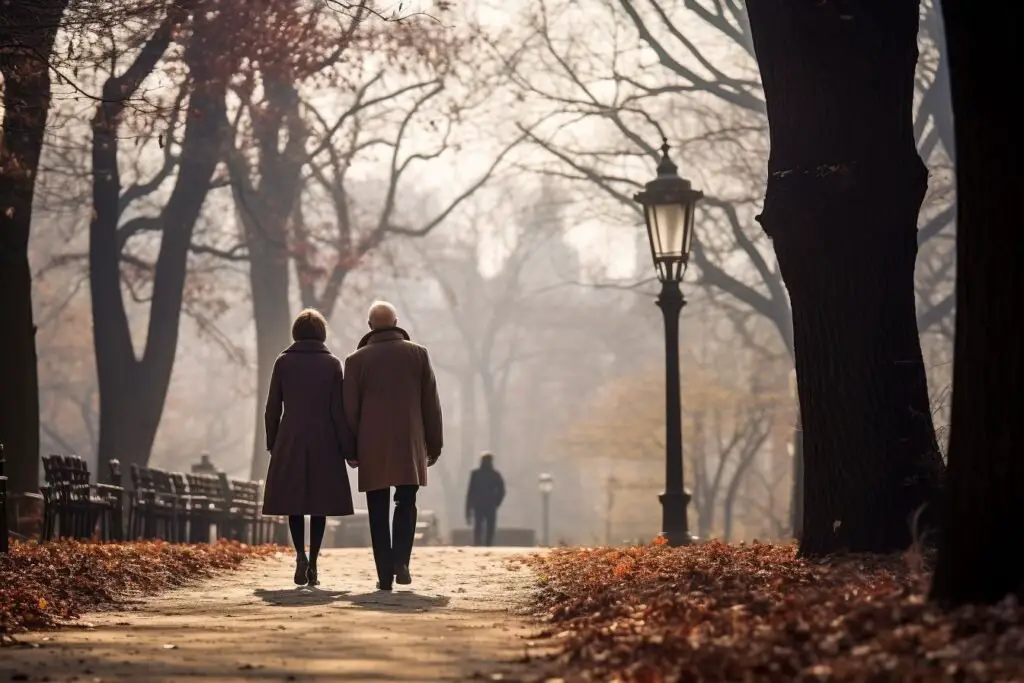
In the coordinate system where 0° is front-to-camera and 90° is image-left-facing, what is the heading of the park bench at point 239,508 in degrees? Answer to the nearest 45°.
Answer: approximately 315°

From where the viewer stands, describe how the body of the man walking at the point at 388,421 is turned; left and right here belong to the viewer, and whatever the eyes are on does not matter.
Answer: facing away from the viewer

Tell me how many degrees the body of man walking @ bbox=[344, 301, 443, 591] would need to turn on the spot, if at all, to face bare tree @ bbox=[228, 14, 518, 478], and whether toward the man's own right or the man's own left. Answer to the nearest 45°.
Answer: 0° — they already face it

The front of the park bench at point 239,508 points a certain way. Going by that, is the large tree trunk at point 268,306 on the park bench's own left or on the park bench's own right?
on the park bench's own left

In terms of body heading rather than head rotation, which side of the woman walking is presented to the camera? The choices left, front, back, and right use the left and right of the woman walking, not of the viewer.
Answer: back

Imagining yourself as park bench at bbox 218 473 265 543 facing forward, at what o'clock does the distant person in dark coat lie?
The distant person in dark coat is roughly at 9 o'clock from the park bench.

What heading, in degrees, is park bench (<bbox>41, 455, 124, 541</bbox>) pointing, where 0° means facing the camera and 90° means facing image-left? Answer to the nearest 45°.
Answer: approximately 315°

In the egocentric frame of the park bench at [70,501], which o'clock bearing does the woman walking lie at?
The woman walking is roughly at 1 o'clock from the park bench.

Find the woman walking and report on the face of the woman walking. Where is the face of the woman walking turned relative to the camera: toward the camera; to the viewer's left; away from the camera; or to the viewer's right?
away from the camera

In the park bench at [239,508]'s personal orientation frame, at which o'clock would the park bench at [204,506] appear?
the park bench at [204,506] is roughly at 2 o'clock from the park bench at [239,508].

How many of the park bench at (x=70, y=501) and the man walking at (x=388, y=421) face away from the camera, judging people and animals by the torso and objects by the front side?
1

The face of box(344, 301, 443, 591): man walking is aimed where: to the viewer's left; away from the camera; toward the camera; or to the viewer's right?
away from the camera

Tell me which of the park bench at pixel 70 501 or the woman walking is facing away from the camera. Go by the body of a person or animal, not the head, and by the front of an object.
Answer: the woman walking
